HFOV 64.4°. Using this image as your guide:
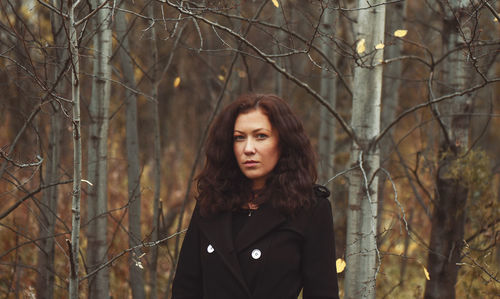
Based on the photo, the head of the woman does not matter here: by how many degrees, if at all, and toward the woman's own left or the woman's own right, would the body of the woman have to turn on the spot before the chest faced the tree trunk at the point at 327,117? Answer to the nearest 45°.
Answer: approximately 135° to the woman's own right

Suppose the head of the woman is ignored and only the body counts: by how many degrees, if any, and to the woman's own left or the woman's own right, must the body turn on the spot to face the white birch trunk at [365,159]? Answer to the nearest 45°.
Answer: approximately 180°

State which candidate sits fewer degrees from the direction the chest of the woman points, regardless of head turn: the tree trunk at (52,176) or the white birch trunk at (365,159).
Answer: the tree trunk

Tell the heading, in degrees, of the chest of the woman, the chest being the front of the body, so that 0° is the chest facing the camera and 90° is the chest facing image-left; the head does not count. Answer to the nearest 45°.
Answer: approximately 45°

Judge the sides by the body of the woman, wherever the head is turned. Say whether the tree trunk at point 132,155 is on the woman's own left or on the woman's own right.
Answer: on the woman's own right

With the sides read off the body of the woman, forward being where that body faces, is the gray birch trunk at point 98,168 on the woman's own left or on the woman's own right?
on the woman's own right

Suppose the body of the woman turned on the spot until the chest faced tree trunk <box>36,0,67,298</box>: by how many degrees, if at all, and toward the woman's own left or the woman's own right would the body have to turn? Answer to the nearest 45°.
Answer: approximately 90° to the woman's own right
